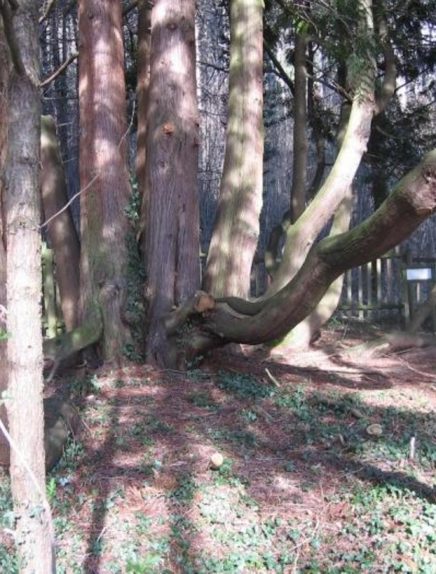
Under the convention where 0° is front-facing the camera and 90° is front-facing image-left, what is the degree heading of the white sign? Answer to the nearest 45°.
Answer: approximately 0°

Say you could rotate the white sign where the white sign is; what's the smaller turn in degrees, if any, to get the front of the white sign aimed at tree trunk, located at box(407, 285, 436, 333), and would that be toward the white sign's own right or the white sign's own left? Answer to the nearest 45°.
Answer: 0° — it already faces it
